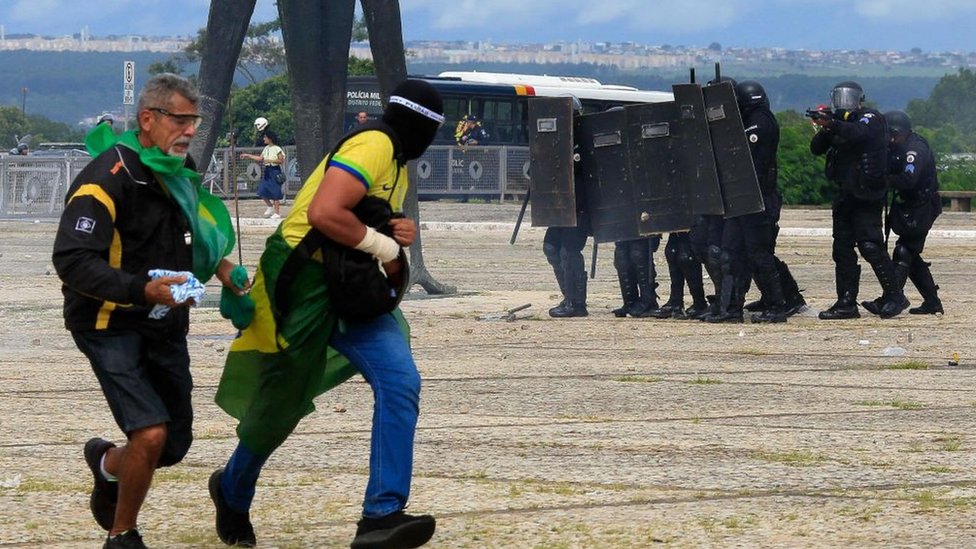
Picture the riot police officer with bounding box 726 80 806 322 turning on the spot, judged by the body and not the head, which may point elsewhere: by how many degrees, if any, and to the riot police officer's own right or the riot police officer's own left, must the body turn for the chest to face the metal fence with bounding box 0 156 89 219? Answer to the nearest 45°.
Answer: approximately 45° to the riot police officer's own right

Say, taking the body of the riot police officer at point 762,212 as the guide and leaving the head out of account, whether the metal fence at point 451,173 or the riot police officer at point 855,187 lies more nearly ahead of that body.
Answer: the metal fence

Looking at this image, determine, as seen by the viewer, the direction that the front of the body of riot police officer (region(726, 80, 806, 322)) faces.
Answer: to the viewer's left

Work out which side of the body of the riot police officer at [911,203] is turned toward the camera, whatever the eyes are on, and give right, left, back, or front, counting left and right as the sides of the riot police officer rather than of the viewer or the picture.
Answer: left

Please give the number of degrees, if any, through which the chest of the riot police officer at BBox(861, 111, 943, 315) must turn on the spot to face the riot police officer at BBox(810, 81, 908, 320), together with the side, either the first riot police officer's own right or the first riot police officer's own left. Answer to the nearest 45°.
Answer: approximately 45° to the first riot police officer's own left

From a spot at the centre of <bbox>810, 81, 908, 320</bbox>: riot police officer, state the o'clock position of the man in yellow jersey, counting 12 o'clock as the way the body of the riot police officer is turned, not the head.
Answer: The man in yellow jersey is roughly at 11 o'clock from the riot police officer.

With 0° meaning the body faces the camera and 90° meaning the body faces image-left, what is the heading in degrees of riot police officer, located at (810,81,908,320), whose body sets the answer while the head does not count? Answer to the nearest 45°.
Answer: approximately 45°

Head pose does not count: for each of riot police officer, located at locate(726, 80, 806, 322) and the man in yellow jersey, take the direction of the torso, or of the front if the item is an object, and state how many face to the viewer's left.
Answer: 1
